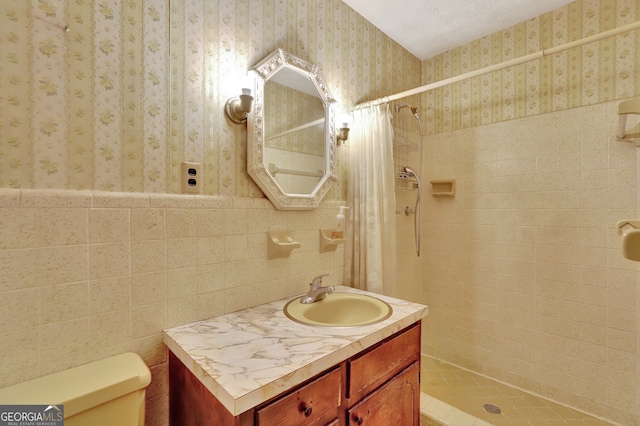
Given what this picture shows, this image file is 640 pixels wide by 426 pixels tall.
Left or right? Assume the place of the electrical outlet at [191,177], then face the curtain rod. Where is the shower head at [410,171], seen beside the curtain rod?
left

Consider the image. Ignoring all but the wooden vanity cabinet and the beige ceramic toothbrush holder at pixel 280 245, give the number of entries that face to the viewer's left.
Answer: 0

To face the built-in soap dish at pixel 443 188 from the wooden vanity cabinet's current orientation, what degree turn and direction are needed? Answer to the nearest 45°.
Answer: approximately 90° to its left

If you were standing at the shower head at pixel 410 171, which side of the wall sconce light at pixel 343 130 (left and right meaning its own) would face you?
left

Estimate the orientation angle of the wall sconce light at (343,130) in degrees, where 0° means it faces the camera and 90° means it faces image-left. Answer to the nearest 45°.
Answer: approximately 315°
